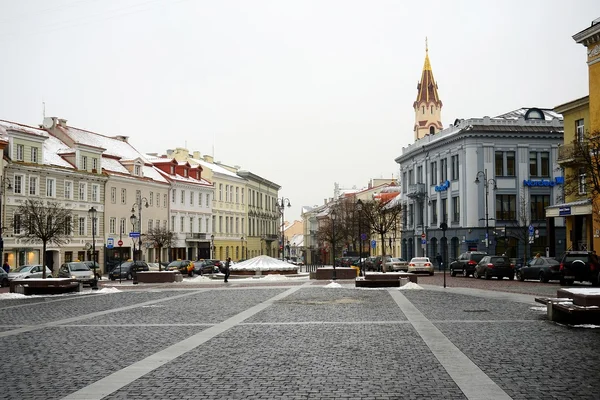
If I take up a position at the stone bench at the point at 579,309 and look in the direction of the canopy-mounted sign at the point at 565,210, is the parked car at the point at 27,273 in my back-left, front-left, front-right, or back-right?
front-left

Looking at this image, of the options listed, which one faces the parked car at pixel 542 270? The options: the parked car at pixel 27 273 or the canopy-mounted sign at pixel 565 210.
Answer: the canopy-mounted sign

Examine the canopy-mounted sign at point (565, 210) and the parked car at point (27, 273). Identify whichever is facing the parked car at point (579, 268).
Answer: the canopy-mounted sign

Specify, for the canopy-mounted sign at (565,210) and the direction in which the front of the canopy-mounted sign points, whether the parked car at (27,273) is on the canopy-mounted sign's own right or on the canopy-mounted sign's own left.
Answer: on the canopy-mounted sign's own right

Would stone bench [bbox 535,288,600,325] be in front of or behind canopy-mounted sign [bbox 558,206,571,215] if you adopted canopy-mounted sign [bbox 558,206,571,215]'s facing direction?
in front

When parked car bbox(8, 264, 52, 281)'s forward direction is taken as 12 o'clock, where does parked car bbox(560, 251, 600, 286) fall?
parked car bbox(560, 251, 600, 286) is roughly at 9 o'clock from parked car bbox(8, 264, 52, 281).

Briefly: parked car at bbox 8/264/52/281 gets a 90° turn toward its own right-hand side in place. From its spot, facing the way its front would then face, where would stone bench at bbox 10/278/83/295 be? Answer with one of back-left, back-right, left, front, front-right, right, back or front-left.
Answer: back-left

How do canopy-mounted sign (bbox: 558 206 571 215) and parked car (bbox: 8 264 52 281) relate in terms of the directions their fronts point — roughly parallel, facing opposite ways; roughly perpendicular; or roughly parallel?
roughly parallel

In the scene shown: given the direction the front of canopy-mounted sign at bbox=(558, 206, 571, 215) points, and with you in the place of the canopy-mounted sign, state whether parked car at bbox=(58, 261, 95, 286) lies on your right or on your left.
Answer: on your right

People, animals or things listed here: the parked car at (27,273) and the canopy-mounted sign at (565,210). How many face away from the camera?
0

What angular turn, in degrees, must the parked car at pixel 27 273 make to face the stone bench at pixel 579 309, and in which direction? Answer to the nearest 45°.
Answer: approximately 45° to its left
